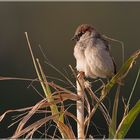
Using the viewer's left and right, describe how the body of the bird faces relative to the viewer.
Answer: facing the viewer and to the left of the viewer
